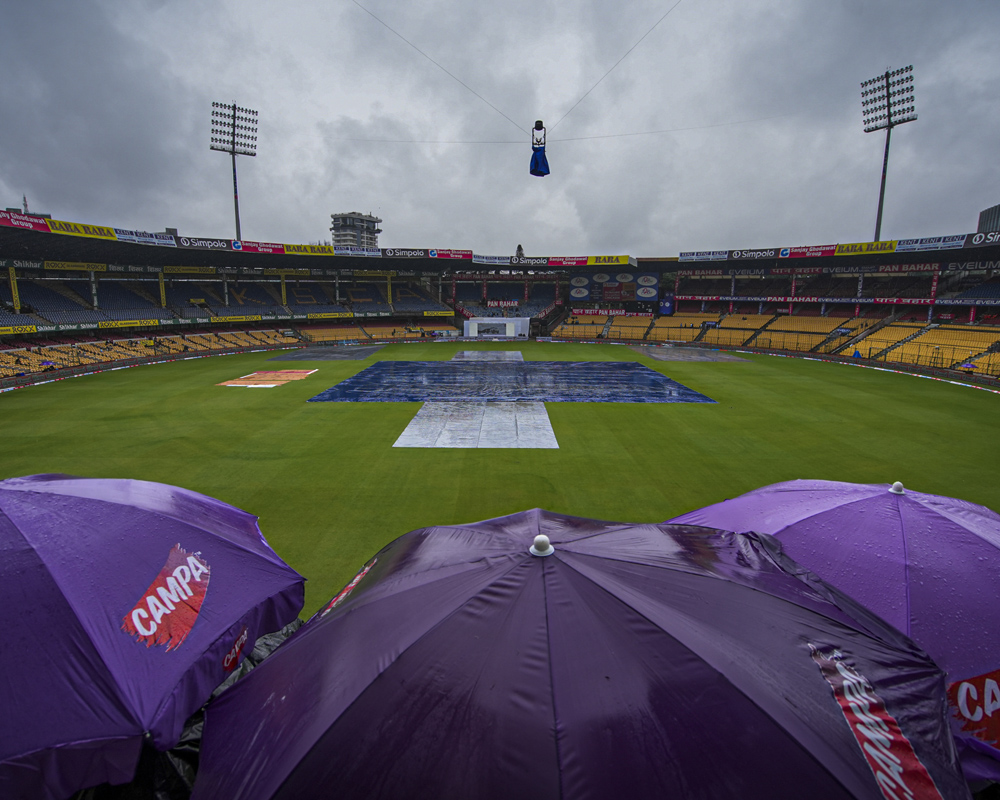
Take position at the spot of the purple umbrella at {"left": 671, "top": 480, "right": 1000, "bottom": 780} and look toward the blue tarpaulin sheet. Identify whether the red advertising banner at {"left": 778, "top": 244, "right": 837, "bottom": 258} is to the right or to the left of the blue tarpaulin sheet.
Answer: right

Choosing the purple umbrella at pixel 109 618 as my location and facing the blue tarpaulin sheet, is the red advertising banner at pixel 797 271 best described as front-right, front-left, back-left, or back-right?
front-right

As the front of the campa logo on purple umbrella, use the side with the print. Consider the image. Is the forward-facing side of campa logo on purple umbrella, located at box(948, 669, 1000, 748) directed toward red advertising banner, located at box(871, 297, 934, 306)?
no

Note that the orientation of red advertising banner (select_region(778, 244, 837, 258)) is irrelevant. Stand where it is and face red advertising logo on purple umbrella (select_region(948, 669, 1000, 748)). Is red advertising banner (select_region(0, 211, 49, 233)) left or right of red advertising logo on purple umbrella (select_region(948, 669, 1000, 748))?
right

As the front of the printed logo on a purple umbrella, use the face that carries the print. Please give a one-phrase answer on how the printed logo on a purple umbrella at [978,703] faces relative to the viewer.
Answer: facing the viewer

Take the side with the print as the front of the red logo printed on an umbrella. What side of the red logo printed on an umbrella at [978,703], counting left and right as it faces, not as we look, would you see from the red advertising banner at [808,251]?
back

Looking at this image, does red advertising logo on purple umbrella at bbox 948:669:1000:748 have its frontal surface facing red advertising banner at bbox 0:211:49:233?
no

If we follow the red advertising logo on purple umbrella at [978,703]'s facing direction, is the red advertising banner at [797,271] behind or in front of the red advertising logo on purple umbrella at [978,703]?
behind
